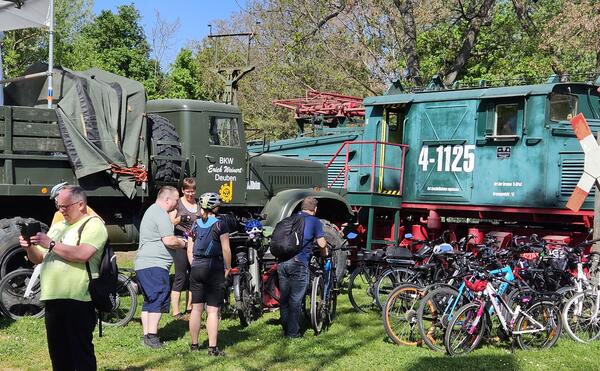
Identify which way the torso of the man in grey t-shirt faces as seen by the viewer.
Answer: to the viewer's right

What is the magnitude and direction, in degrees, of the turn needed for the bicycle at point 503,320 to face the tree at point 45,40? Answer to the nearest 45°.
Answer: approximately 90° to its right

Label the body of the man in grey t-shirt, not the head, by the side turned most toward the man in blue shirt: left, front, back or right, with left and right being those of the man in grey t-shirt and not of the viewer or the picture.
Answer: front

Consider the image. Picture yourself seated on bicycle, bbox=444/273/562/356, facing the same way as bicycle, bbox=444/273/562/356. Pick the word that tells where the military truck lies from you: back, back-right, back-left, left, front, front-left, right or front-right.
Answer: front-right

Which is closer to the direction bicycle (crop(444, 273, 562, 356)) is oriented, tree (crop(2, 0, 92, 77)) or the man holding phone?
the man holding phone

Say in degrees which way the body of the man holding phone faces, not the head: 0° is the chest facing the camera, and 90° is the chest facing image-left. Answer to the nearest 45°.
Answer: approximately 45°

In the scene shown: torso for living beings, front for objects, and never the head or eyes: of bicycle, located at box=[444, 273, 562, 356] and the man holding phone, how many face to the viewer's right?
0

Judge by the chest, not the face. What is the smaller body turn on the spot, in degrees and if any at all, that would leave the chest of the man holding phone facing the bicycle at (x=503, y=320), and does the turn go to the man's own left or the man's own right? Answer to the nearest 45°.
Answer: approximately 135° to the man's own left

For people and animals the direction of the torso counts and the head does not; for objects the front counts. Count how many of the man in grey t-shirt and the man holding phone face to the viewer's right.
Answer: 1

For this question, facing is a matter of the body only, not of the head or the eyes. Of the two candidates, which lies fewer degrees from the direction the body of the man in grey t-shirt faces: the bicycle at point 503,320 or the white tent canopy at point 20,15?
the bicycle
